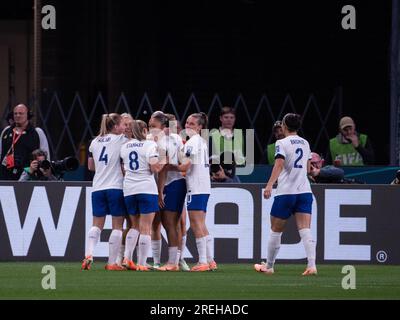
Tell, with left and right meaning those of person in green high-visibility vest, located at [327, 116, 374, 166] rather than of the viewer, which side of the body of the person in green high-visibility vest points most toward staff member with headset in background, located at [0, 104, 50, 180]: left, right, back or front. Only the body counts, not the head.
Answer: right

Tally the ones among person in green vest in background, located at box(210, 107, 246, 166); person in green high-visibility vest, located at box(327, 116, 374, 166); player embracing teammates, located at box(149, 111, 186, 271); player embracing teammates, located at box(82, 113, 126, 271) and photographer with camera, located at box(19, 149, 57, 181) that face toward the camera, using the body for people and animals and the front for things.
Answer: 3

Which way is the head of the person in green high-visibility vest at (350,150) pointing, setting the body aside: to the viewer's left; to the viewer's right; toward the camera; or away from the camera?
toward the camera

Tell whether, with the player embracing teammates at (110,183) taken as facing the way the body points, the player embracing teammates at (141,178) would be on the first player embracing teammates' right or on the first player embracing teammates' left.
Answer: on the first player embracing teammates' right

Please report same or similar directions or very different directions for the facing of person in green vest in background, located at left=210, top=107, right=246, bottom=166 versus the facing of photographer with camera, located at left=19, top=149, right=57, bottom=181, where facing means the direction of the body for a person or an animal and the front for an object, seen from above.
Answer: same or similar directions

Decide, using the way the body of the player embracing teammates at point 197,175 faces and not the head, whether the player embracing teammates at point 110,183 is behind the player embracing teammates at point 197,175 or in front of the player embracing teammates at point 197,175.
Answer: in front

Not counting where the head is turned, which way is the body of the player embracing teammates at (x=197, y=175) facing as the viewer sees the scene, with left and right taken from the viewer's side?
facing to the left of the viewer

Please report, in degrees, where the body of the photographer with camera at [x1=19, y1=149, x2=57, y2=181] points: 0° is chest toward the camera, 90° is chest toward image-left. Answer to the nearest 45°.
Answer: approximately 0°

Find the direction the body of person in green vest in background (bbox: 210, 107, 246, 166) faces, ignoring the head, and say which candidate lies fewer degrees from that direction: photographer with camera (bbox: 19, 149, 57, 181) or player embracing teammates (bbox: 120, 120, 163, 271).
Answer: the player embracing teammates

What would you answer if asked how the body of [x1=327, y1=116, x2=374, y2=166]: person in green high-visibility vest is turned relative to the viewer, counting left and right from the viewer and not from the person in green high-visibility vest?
facing the viewer
